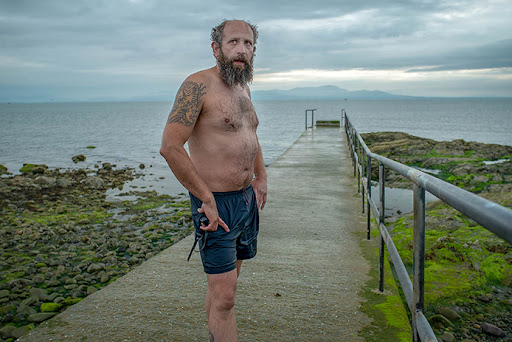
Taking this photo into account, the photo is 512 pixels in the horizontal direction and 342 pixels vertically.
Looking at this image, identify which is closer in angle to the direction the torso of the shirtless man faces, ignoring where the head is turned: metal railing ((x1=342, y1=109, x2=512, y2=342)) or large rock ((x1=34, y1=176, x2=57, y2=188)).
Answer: the metal railing

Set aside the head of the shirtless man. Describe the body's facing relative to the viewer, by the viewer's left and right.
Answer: facing the viewer and to the right of the viewer

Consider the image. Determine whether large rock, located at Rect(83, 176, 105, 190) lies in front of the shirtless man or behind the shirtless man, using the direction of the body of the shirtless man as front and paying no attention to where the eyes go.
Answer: behind

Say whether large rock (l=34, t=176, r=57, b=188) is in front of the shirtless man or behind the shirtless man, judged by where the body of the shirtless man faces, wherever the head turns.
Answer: behind
